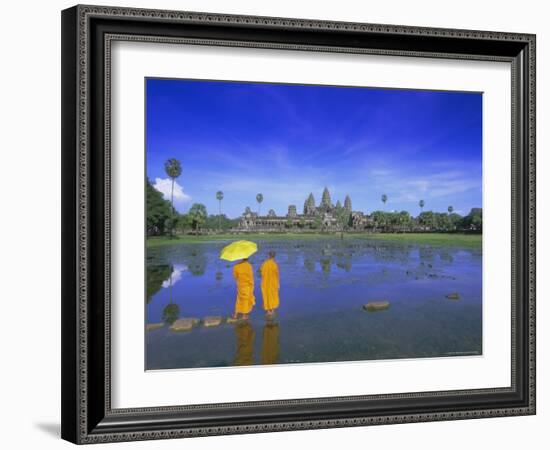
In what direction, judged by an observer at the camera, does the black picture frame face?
facing the viewer and to the right of the viewer
